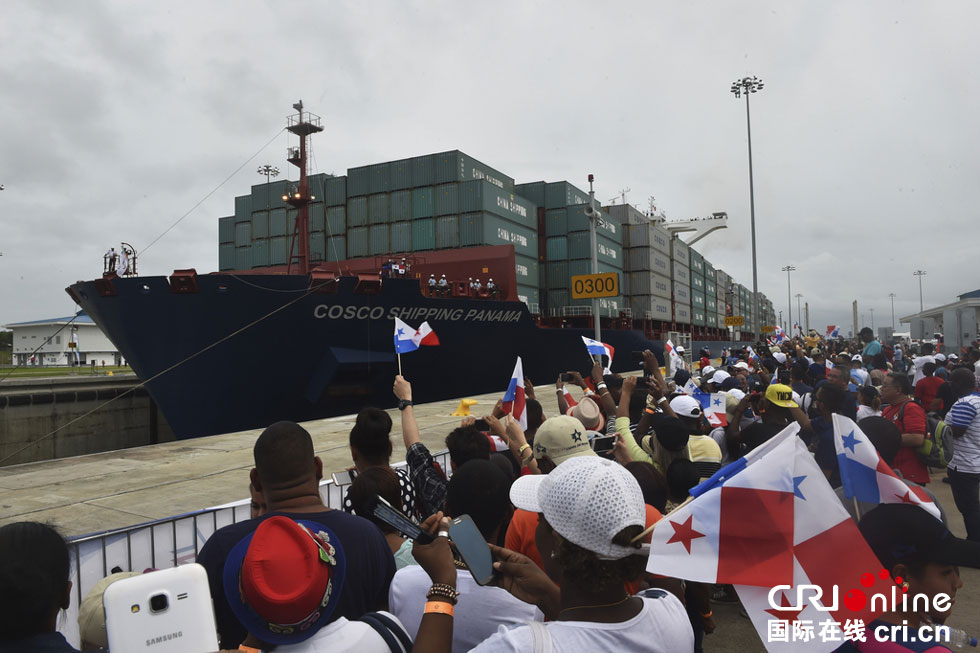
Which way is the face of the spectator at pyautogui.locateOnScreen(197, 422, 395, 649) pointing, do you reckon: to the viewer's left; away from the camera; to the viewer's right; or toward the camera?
away from the camera

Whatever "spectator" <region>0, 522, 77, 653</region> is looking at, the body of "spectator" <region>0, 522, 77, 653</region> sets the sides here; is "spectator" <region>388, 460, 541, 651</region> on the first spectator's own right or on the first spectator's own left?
on the first spectator's own right

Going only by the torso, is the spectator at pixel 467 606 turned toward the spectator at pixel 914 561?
no

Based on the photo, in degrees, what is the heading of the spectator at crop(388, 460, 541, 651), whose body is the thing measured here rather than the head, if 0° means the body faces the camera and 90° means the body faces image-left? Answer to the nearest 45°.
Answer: approximately 180°

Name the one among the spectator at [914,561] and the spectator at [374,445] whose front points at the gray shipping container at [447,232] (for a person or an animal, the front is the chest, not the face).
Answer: the spectator at [374,445]

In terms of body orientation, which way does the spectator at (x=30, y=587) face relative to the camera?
away from the camera

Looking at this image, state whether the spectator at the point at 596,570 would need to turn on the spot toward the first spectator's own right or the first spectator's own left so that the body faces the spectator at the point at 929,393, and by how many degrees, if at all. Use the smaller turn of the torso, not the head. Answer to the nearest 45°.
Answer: approximately 90° to the first spectator's own right

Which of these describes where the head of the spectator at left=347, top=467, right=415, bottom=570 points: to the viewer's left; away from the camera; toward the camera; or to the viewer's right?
away from the camera

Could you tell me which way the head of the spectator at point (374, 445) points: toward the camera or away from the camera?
away from the camera

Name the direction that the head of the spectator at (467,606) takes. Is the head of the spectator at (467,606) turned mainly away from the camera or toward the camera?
away from the camera

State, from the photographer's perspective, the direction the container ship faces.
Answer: facing the viewer and to the left of the viewer

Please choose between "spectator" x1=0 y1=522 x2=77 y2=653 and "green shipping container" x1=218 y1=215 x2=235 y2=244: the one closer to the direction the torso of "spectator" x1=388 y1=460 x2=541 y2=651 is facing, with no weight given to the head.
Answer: the green shipping container

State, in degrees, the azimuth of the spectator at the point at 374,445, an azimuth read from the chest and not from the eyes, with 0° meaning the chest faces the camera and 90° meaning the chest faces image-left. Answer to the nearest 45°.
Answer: approximately 180°

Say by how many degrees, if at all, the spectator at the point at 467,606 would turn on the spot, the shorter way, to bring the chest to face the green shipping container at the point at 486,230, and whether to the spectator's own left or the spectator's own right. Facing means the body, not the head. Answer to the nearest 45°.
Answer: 0° — they already face it

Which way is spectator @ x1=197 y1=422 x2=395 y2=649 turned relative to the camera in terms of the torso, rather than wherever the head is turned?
away from the camera

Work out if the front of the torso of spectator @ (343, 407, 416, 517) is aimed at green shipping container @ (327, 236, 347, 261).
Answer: yes
